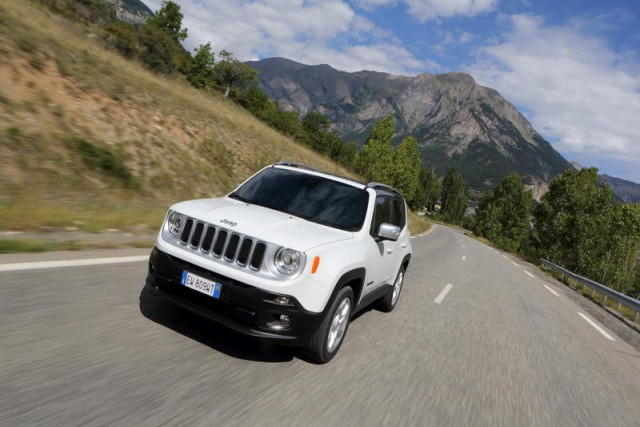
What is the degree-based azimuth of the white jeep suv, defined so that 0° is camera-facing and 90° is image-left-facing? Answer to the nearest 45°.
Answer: approximately 45°

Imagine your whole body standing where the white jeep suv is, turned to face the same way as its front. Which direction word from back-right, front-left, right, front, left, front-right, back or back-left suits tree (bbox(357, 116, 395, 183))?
back-right

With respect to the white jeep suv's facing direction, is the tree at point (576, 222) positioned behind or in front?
behind
